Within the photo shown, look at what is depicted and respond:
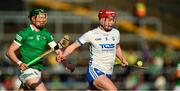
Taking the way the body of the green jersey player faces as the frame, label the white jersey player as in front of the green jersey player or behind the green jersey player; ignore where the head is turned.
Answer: in front

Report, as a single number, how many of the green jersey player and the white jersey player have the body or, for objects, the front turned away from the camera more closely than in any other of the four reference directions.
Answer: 0

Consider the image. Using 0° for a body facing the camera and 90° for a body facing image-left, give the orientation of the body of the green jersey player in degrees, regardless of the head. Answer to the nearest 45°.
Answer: approximately 315°

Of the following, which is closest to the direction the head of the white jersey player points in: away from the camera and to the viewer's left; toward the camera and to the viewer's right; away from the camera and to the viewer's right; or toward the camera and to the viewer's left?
toward the camera and to the viewer's right
